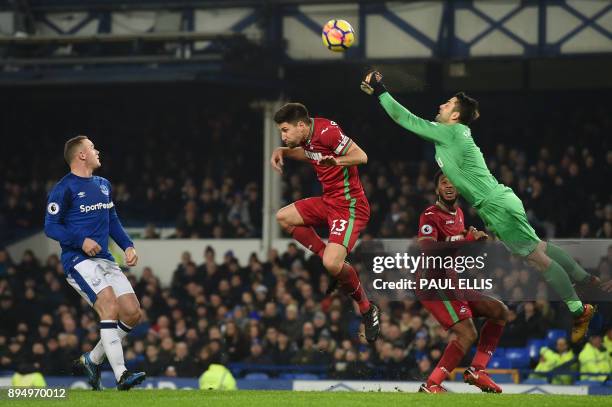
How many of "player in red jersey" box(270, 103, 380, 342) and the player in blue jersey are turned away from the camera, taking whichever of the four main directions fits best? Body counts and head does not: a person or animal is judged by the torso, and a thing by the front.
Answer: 0

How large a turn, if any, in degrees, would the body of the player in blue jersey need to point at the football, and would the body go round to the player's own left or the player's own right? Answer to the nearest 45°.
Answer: approximately 45° to the player's own left

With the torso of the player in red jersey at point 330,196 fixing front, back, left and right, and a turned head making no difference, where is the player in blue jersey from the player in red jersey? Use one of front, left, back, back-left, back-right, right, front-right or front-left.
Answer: front-right

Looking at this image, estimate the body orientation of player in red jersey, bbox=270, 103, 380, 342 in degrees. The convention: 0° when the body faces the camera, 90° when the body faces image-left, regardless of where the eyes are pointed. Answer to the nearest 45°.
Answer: approximately 45°

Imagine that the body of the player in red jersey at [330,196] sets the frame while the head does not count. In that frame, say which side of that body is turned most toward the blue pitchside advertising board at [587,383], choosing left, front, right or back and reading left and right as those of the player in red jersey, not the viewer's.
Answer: back

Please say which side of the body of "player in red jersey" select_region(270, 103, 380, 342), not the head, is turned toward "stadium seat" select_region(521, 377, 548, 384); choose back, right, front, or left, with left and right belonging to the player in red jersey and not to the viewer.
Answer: back

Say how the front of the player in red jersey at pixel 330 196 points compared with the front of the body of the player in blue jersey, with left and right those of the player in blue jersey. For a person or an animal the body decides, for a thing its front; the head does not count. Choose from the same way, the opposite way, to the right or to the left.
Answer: to the right

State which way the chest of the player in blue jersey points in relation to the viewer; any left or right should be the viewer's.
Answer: facing the viewer and to the right of the viewer

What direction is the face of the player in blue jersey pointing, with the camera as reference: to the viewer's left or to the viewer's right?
to the viewer's right

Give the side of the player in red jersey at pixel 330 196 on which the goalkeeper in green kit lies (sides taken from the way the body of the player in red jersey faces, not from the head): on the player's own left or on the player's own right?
on the player's own left

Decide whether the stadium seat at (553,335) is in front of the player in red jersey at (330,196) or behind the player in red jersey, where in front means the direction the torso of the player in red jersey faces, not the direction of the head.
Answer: behind

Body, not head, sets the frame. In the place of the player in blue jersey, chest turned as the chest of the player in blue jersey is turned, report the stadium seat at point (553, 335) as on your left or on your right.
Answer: on your left

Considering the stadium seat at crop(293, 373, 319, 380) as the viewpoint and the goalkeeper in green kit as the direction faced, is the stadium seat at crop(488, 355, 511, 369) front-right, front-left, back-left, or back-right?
front-left
